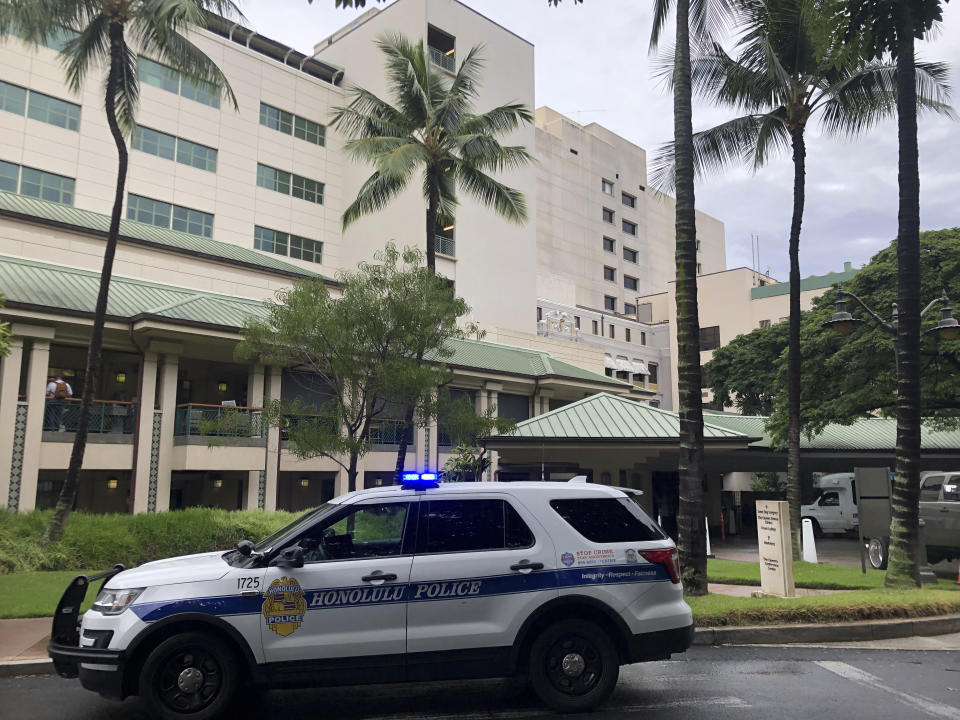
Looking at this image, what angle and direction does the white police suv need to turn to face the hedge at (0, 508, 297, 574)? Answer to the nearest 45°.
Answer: approximately 45° to its right

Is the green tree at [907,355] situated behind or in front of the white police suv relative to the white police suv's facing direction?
behind

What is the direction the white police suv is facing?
to the viewer's left

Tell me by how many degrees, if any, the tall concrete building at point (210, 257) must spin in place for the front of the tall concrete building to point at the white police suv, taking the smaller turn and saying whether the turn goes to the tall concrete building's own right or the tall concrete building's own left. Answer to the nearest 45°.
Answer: approximately 45° to the tall concrete building's own right

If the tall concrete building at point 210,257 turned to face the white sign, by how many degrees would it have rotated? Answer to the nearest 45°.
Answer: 0° — it already faces it

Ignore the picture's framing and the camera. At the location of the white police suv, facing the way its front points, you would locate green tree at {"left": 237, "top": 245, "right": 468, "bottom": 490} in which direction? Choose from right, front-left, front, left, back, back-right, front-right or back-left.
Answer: right

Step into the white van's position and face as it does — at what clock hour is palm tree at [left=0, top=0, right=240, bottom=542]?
The palm tree is roughly at 10 o'clock from the white van.

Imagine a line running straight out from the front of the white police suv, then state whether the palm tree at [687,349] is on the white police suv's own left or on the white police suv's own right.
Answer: on the white police suv's own right

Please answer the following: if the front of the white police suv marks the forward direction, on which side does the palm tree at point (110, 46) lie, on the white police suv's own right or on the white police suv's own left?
on the white police suv's own right

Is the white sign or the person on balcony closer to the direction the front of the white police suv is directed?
the person on balcony

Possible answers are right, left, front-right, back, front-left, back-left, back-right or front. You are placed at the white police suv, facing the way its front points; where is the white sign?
back-right

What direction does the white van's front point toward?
to the viewer's left

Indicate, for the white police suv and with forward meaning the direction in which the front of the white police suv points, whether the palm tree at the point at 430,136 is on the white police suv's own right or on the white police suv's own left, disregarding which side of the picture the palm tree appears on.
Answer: on the white police suv's own right

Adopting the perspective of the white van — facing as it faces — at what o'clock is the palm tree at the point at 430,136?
The palm tree is roughly at 10 o'clock from the white van.
